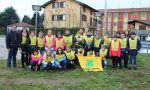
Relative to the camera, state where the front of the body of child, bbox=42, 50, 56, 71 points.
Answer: toward the camera

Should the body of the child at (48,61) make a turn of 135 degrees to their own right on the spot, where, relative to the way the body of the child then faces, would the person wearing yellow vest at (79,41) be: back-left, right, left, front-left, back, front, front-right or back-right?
right

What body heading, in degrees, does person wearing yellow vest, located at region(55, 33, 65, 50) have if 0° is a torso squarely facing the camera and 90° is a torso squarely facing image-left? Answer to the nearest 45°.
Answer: approximately 0°

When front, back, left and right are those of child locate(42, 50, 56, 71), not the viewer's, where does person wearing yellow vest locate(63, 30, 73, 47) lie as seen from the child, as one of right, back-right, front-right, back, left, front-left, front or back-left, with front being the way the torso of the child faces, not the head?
back-left

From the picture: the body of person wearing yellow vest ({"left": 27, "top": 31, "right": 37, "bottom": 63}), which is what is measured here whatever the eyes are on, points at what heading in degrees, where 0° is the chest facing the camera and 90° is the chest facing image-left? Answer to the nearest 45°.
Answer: approximately 0°

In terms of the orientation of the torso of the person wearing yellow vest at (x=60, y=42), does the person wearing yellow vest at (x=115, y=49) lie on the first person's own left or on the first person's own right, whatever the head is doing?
on the first person's own left

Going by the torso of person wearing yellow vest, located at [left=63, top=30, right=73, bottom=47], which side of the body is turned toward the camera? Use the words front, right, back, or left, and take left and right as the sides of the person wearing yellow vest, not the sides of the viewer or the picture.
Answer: front

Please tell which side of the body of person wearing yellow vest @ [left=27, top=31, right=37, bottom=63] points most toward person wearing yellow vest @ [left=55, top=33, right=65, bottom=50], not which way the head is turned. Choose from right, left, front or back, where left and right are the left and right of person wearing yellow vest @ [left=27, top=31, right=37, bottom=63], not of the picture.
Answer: left

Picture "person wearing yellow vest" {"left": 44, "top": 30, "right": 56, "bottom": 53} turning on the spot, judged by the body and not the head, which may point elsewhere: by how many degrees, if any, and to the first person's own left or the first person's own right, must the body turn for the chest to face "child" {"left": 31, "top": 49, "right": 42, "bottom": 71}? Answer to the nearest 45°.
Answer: approximately 45° to the first person's own right

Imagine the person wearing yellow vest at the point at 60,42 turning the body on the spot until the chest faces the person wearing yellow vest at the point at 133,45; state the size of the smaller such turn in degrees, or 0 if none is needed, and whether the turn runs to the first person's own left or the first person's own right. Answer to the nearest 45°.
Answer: approximately 90° to the first person's own left

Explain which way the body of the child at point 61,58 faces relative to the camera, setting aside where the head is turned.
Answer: toward the camera

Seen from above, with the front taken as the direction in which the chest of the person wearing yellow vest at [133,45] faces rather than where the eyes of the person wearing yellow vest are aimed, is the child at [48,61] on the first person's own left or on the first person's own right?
on the first person's own right
